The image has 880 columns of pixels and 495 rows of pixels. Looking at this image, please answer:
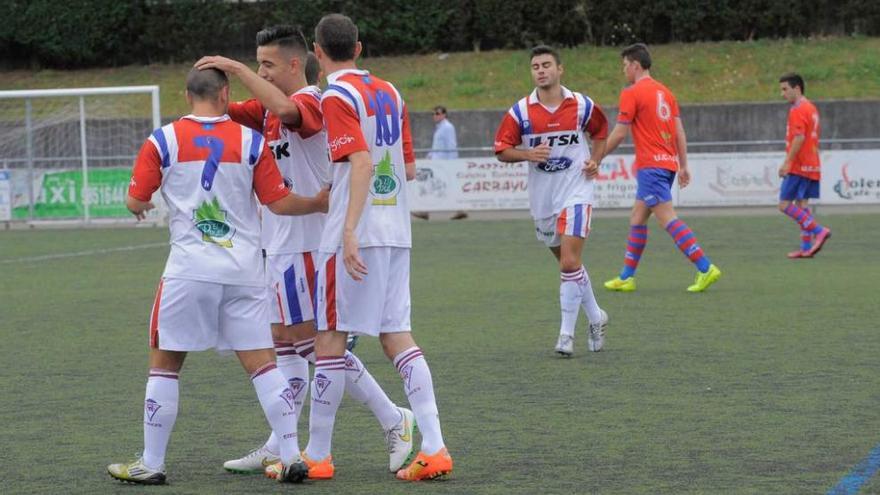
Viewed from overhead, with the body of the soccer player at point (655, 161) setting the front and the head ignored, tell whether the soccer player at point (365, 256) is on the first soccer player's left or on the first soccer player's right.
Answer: on the first soccer player's left

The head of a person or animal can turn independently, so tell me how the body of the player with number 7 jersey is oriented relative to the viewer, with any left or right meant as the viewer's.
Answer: facing away from the viewer

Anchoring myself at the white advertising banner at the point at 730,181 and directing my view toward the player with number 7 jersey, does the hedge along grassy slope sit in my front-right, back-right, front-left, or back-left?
back-right

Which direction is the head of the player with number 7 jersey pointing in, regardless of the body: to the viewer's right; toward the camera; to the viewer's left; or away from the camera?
away from the camera

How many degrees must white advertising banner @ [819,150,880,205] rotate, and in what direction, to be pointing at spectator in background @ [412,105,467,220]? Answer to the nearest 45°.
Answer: approximately 90° to its right

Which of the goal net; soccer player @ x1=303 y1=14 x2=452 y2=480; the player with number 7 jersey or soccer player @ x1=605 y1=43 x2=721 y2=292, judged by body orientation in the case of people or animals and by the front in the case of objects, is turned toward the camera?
the goal net

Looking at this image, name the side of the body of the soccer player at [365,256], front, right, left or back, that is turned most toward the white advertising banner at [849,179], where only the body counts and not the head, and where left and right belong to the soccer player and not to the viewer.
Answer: right

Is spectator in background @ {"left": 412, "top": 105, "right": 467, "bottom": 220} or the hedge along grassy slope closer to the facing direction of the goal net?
the spectator in background

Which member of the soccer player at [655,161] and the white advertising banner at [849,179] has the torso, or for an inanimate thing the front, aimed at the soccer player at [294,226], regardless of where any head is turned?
the white advertising banner

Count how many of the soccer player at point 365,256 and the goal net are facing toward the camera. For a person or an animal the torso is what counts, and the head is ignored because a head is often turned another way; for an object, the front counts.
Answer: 1

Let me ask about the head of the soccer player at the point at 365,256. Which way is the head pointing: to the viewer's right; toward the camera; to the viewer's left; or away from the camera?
away from the camera

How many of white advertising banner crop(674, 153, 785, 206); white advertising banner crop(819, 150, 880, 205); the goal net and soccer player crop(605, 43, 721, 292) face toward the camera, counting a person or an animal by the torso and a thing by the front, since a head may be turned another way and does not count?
3

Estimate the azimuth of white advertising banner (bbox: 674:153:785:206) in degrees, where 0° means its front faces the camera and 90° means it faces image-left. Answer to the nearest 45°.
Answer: approximately 0°
